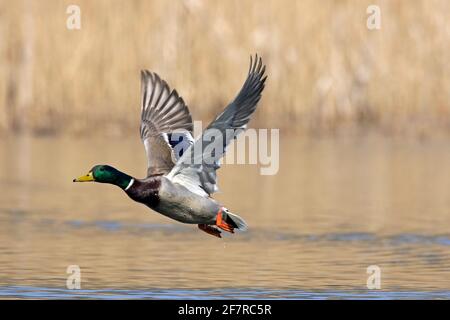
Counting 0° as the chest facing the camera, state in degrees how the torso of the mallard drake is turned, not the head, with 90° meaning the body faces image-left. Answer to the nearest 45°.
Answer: approximately 90°
